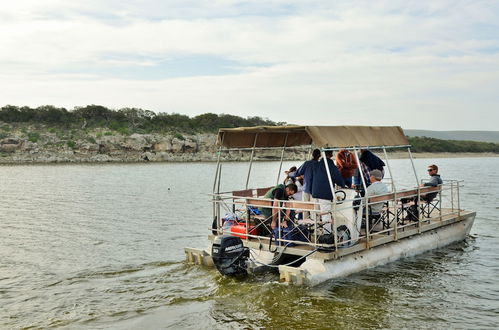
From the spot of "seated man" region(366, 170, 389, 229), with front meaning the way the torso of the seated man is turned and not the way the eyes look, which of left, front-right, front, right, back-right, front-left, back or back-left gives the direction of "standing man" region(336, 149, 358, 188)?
front

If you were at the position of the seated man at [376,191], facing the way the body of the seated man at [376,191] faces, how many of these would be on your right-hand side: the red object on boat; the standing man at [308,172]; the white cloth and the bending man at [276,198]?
0

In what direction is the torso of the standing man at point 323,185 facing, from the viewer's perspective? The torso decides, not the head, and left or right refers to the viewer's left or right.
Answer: facing away from the viewer and to the right of the viewer

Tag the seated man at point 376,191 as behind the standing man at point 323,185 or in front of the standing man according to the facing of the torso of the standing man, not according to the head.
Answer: in front

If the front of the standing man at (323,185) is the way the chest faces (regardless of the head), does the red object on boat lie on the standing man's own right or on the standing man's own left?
on the standing man's own left

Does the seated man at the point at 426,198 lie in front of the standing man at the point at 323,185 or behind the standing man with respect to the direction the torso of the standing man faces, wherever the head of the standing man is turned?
in front

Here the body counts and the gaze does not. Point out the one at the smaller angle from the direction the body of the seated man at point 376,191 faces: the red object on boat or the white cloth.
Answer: the red object on boat

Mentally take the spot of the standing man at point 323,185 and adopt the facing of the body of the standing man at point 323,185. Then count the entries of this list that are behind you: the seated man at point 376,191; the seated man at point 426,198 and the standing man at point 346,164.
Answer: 0

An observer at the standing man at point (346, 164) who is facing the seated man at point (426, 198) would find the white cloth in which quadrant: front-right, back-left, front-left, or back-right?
back-right

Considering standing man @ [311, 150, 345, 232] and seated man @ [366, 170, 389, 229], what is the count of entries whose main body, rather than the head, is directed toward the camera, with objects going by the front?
0

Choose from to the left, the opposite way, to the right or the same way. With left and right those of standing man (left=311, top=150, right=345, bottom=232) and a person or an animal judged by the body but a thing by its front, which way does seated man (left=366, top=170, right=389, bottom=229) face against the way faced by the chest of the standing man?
to the left

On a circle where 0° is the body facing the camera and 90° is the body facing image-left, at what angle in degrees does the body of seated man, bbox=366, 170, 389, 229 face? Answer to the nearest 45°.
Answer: approximately 135°

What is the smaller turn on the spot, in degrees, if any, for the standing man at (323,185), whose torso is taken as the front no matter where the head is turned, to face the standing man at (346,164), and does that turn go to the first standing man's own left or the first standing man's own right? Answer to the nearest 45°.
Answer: approximately 45° to the first standing man's own left
